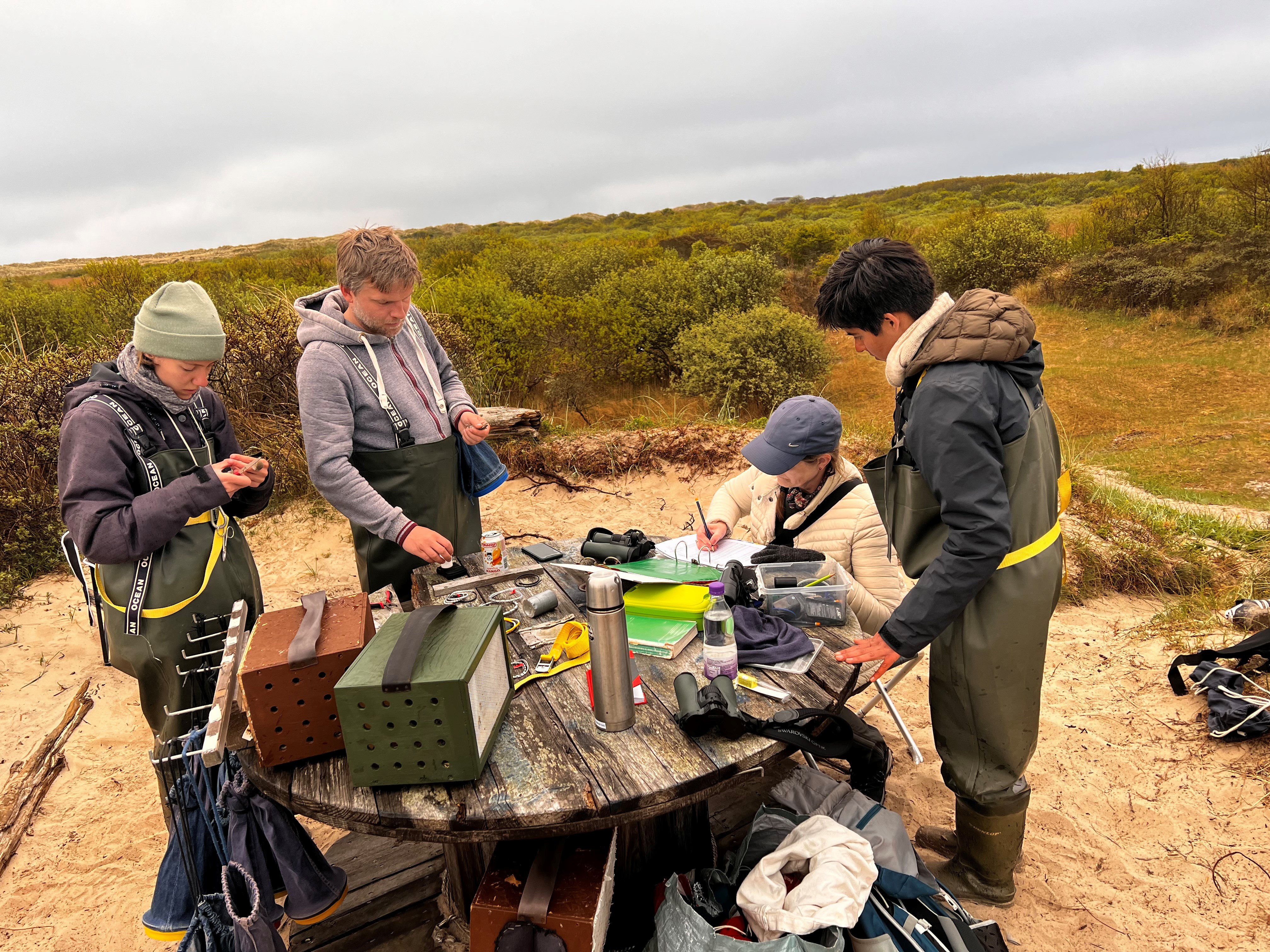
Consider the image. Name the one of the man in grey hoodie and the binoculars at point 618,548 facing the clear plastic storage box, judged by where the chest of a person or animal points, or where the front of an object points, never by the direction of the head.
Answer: the man in grey hoodie

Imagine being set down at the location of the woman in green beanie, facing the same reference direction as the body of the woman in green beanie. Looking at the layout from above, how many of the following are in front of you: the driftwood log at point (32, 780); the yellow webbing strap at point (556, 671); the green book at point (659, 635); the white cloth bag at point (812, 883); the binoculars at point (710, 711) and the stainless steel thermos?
5

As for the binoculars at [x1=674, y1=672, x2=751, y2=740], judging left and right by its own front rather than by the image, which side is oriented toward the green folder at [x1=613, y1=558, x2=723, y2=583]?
front

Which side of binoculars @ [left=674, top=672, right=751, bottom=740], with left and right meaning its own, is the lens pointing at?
back

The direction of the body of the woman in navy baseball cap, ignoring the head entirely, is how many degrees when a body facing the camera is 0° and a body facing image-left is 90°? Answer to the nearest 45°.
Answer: approximately 45°

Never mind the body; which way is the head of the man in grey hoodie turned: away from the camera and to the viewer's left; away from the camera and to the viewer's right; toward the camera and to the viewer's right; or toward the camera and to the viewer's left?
toward the camera and to the viewer's right

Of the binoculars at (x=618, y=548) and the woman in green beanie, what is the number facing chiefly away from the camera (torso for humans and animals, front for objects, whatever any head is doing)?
0

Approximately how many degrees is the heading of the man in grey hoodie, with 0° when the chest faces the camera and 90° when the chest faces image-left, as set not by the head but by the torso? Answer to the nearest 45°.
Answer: approximately 315°

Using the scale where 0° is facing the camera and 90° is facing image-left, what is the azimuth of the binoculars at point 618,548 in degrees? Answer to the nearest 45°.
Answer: approximately 90°

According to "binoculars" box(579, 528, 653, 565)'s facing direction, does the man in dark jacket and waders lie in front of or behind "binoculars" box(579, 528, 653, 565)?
behind

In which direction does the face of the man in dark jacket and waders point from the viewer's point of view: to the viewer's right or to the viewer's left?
to the viewer's left

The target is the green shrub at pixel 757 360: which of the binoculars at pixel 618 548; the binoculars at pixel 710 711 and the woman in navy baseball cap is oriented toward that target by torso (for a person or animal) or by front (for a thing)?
the binoculars at pixel 710 711

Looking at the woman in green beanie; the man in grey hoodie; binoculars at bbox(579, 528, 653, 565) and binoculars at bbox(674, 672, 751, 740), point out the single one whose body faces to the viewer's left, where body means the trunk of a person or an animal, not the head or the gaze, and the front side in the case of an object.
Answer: binoculars at bbox(579, 528, 653, 565)
